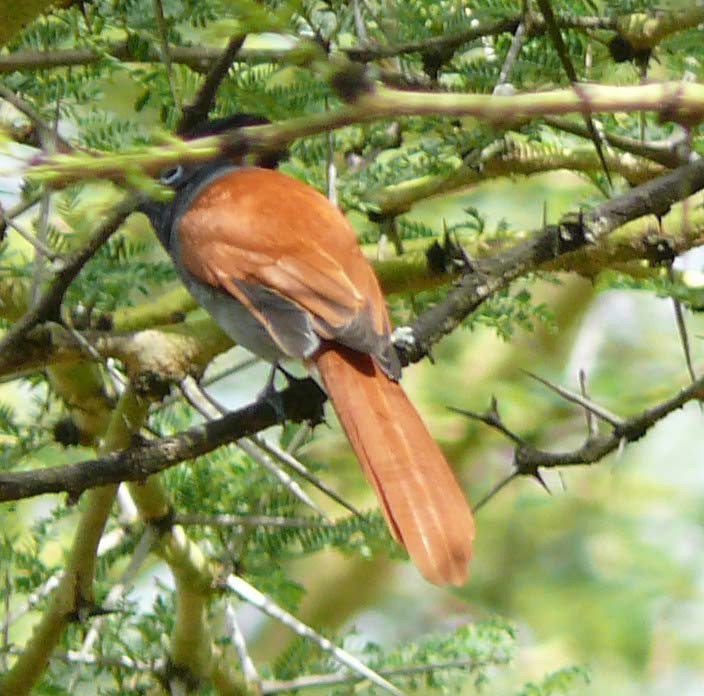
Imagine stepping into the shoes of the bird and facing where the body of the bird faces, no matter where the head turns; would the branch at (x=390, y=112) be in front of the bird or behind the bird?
behind

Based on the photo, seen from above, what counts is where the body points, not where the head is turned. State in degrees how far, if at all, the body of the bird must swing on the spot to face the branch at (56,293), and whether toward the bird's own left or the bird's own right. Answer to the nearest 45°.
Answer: approximately 90° to the bird's own left

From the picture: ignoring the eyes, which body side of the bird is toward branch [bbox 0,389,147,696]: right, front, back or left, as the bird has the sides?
left

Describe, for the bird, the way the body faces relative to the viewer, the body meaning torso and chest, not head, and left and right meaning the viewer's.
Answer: facing away from the viewer and to the left of the viewer
